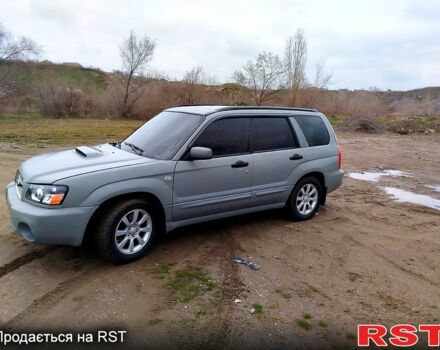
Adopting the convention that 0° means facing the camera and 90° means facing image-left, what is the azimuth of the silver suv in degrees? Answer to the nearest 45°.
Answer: approximately 45°
